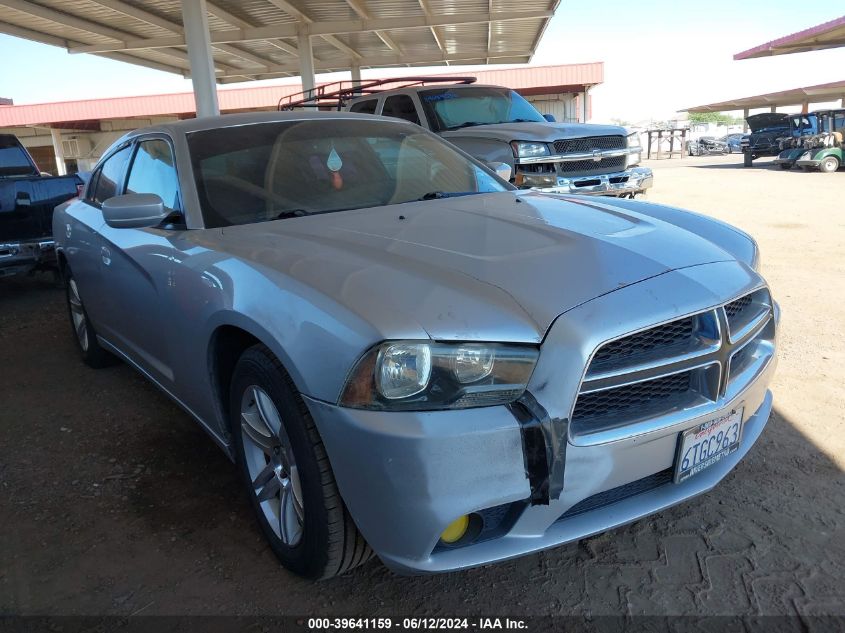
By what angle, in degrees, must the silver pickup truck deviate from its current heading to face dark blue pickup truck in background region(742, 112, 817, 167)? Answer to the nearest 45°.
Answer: approximately 90° to its left

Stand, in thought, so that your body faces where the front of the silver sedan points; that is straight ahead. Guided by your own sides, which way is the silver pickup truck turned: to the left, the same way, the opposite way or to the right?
the same way

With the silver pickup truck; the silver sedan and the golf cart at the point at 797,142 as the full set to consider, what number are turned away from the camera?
0

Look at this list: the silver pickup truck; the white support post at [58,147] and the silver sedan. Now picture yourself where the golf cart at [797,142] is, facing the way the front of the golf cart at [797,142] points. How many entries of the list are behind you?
0

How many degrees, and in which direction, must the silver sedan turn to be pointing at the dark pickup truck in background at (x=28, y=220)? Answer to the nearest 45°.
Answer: approximately 180°

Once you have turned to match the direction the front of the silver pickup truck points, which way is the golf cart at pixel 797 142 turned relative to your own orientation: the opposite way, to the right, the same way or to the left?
to the right

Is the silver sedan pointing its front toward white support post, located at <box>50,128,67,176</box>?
no

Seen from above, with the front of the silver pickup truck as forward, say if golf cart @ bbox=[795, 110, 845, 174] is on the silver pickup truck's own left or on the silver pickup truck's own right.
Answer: on the silver pickup truck's own left

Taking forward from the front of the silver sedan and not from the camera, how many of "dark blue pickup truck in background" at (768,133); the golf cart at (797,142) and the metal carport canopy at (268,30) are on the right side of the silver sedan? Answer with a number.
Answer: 0

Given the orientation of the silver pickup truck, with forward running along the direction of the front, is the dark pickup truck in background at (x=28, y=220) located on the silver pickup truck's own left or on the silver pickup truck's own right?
on the silver pickup truck's own right

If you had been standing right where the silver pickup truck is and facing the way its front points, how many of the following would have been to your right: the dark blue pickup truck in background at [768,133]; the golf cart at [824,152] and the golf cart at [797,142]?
0

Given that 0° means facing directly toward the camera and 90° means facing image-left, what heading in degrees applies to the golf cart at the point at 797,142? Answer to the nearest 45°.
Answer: approximately 45°

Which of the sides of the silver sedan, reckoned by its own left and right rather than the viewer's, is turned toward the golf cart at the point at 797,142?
left

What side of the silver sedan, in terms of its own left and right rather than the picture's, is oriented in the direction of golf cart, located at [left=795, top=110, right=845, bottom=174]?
left
